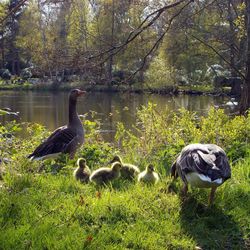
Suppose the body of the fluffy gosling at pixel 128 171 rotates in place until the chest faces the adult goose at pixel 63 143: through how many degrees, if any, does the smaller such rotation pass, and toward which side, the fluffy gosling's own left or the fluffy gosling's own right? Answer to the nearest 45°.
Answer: approximately 45° to the fluffy gosling's own right

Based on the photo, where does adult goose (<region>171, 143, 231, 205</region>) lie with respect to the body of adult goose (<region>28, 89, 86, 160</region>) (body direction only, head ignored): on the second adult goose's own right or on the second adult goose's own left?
on the second adult goose's own right

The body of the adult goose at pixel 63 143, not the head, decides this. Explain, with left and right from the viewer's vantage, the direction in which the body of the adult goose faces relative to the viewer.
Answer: facing to the right of the viewer

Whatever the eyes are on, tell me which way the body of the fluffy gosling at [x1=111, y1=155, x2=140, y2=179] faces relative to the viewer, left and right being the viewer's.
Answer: facing to the left of the viewer

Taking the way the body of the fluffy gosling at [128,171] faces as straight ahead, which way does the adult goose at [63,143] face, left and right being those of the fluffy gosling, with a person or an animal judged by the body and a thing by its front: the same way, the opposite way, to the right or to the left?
the opposite way
